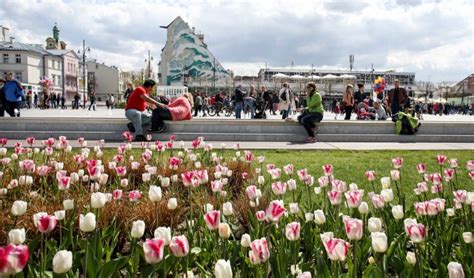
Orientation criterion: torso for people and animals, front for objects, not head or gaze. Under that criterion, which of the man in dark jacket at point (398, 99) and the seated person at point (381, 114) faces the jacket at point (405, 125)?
the man in dark jacket

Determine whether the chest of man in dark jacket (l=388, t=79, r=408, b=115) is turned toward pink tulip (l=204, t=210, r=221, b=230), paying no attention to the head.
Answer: yes

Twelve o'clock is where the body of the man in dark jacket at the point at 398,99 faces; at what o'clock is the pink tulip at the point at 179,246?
The pink tulip is roughly at 12 o'clock from the man in dark jacket.

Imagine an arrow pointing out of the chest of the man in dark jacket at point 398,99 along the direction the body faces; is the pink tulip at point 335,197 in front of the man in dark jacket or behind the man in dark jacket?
in front

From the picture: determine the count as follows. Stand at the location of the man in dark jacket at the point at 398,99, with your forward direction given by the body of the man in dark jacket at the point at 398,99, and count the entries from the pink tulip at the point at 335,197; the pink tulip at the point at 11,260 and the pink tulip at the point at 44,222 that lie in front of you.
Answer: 3

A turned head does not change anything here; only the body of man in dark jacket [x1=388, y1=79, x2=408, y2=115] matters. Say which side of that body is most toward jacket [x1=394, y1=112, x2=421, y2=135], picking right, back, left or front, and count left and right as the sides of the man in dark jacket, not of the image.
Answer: front
